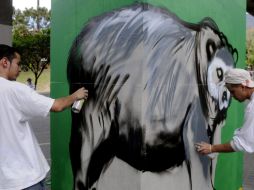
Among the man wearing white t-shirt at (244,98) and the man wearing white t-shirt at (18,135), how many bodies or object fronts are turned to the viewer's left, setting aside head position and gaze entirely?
1

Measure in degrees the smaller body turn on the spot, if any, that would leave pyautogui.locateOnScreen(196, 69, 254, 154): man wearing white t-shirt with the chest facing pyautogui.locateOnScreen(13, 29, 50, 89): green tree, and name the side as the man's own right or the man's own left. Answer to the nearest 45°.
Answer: approximately 45° to the man's own right

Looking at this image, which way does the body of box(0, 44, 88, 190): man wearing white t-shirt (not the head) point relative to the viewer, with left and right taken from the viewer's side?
facing away from the viewer and to the right of the viewer

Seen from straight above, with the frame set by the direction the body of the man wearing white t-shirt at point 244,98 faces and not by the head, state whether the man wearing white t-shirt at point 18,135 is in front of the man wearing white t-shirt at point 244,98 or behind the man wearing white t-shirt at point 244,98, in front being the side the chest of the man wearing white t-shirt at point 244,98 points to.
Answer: in front

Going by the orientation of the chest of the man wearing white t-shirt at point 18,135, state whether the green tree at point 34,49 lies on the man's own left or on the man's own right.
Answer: on the man's own left

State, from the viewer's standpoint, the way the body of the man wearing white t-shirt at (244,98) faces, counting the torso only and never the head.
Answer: to the viewer's left

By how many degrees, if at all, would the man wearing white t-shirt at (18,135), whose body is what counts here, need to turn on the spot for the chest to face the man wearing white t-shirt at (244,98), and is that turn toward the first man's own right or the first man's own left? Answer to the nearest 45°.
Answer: approximately 45° to the first man's own right
